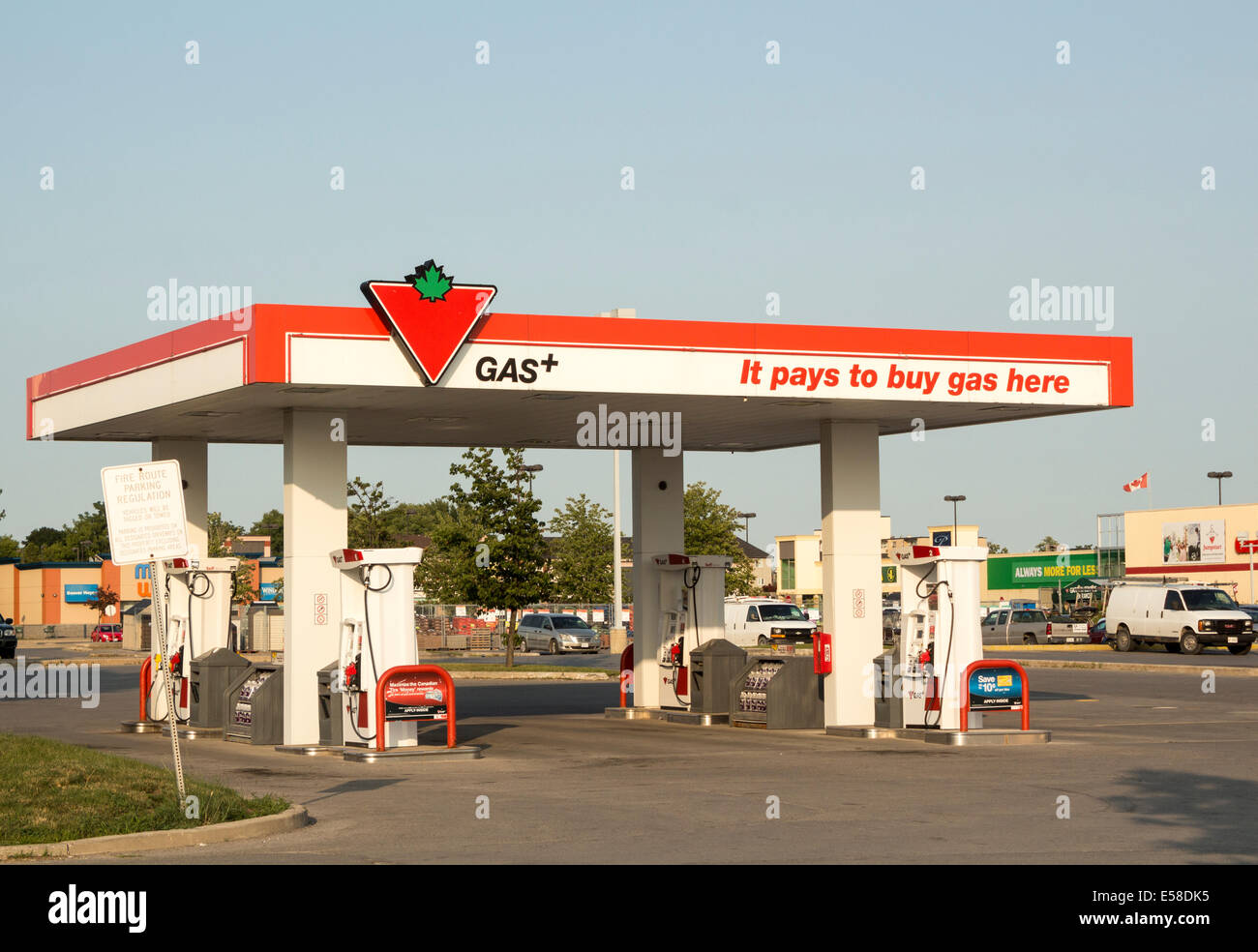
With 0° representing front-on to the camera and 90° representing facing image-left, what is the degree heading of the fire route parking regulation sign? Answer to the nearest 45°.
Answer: approximately 0°

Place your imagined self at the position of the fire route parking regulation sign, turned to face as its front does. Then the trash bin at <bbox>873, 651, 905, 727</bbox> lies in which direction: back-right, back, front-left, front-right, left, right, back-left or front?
back-left
